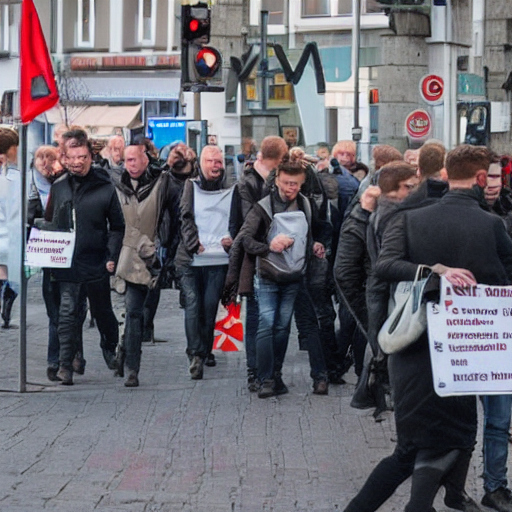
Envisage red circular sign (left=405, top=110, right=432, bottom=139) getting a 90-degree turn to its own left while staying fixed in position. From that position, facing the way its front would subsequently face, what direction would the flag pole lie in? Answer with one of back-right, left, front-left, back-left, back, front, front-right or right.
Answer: right

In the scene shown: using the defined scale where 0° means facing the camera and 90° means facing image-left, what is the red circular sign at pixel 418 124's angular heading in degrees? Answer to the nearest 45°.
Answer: approximately 0°

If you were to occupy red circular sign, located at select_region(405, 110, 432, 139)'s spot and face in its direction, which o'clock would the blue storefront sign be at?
The blue storefront sign is roughly at 2 o'clock from the red circular sign.

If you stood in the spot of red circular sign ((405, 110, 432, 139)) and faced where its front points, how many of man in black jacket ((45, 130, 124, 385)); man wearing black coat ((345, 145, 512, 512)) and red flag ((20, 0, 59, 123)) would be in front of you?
3

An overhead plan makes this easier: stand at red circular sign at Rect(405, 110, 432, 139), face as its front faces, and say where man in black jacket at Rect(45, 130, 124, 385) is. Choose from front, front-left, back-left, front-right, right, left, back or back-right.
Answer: front

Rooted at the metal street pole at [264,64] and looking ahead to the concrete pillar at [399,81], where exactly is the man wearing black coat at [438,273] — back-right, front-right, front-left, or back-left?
front-right

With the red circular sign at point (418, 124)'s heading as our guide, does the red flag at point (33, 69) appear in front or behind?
in front

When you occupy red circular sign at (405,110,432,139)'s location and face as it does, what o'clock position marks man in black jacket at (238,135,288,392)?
The man in black jacket is roughly at 12 o'clock from the red circular sign.
